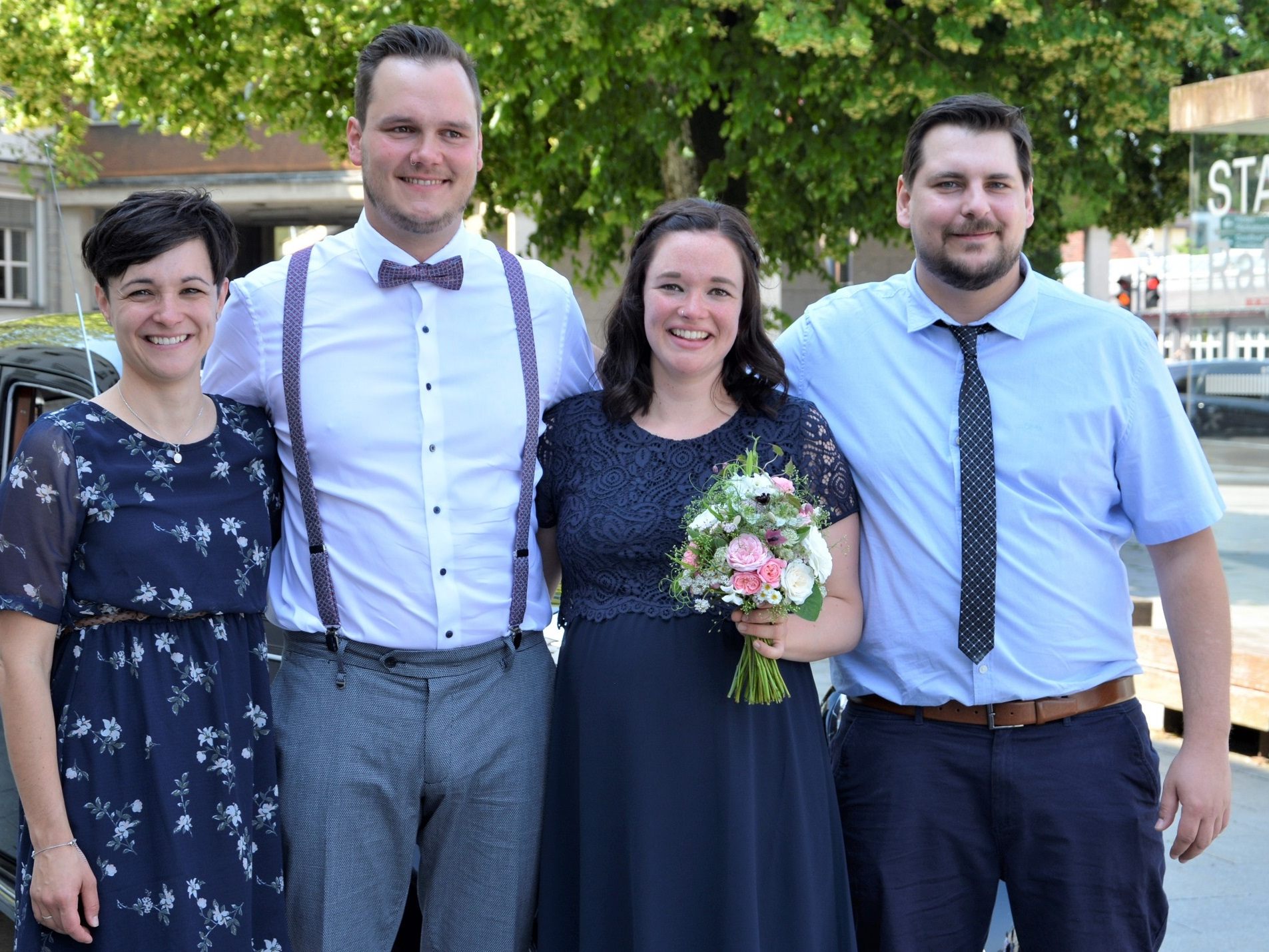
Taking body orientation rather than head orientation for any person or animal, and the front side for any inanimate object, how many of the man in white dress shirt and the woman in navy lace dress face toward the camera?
2

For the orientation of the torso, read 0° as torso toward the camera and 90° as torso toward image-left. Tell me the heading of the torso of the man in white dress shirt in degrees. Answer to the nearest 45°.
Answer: approximately 0°

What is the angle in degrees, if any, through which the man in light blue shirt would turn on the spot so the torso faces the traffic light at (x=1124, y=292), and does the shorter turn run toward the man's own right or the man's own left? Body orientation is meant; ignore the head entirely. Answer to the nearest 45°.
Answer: approximately 180°

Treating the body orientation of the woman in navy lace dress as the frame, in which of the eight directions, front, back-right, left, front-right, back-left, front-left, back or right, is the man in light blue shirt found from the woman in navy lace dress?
left

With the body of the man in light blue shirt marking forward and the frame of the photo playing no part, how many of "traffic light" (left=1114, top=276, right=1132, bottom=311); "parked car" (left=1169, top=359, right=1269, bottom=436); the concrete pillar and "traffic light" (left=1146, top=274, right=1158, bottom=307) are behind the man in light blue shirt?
4

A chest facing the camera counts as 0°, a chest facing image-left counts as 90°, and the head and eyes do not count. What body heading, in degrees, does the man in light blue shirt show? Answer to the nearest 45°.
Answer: approximately 0°

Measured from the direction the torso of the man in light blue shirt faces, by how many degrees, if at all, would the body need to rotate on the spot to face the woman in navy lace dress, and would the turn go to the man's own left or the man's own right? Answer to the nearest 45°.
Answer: approximately 90° to the man's own right

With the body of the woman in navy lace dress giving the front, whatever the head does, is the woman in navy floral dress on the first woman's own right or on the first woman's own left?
on the first woman's own right
